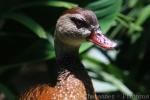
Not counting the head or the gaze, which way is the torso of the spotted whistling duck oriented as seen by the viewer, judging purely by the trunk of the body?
to the viewer's right

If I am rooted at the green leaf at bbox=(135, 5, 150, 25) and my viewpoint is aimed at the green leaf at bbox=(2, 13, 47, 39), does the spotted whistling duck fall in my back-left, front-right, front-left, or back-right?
front-left
